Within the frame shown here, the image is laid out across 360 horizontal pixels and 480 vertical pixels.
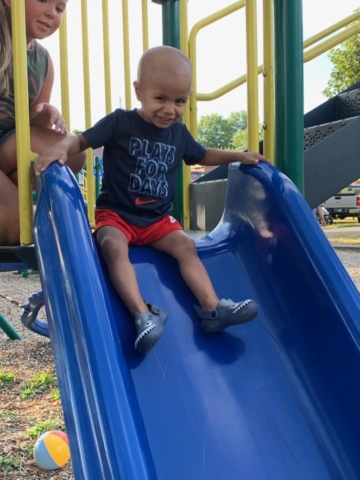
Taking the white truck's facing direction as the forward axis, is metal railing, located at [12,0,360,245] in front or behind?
behind

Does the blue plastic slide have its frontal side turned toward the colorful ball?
no

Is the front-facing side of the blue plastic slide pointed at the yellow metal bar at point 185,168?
no

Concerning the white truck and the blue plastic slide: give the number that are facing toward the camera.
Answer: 1

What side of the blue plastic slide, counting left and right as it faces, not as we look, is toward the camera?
front

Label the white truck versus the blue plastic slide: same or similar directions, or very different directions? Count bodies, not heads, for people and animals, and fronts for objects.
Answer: very different directions

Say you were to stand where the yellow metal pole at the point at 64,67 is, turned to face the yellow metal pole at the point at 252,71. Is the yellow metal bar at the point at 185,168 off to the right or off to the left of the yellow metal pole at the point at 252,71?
left

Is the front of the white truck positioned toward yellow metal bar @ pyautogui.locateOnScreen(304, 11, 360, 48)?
no

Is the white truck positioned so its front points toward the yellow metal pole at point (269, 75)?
no

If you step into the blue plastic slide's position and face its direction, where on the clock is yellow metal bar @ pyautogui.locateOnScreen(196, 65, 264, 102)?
The yellow metal bar is roughly at 6 o'clock from the blue plastic slide.
